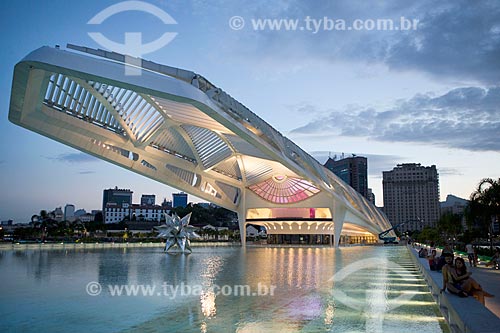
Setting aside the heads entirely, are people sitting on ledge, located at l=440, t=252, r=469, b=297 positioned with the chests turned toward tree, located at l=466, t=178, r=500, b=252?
no

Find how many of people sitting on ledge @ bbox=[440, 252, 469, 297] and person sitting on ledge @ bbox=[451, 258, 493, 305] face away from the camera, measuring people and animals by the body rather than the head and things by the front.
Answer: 0

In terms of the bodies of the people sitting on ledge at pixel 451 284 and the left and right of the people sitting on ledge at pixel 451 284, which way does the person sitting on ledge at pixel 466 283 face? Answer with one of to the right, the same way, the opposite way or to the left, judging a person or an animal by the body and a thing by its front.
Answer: the same way
